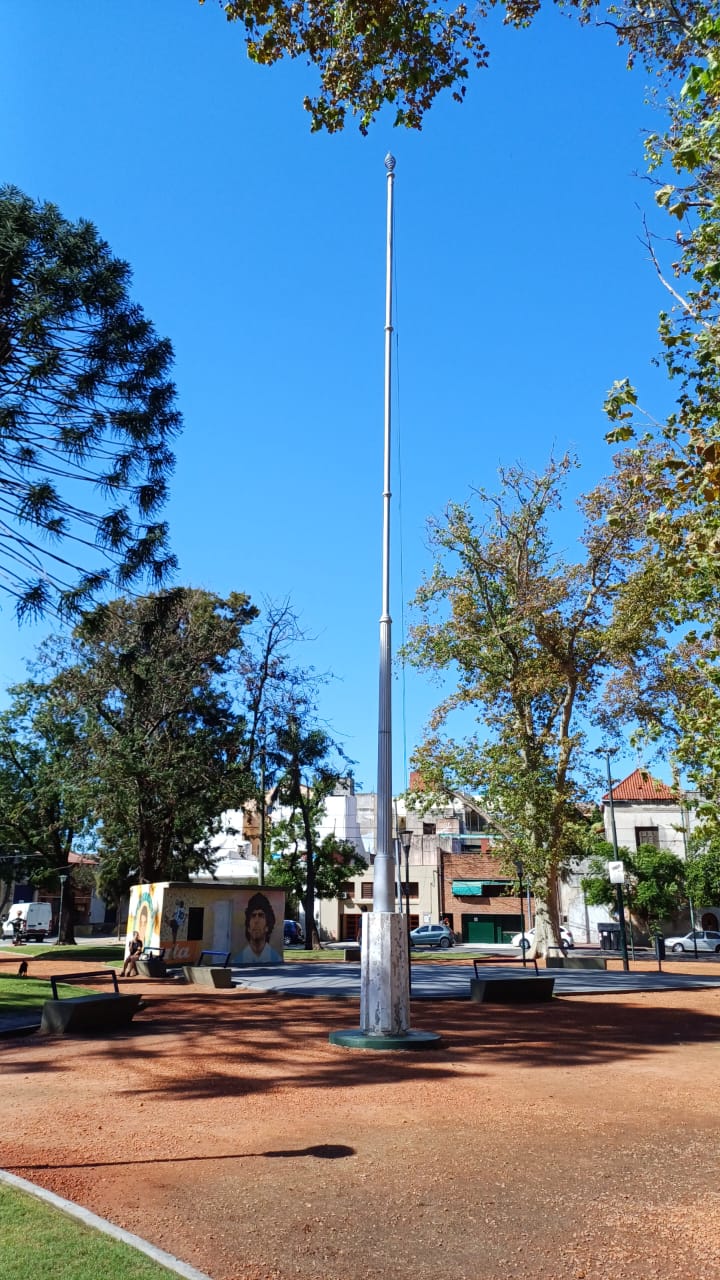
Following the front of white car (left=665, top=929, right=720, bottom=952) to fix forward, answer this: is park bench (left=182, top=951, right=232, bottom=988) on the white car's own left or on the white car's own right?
on the white car's own left

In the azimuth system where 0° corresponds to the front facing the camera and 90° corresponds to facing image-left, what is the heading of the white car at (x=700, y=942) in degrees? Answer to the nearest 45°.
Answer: approximately 90°

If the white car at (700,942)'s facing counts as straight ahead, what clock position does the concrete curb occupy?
The concrete curb is roughly at 9 o'clock from the white car.

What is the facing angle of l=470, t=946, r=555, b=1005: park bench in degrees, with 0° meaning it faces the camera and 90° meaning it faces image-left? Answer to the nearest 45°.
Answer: approximately 0°

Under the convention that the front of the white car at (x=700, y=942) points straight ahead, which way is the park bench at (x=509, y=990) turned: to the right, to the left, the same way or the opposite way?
to the left

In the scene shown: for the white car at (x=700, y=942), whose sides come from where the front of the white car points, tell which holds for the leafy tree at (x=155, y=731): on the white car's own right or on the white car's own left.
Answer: on the white car's own left

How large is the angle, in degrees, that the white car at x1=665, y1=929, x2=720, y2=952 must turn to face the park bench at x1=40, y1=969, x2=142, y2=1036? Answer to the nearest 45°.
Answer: approximately 90° to its left
